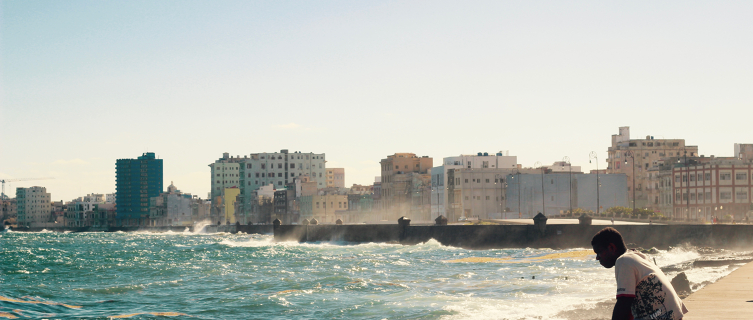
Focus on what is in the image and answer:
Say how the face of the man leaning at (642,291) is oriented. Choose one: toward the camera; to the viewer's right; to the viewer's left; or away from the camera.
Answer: to the viewer's left

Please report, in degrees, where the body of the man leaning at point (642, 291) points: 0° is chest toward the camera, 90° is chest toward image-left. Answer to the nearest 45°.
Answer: approximately 90°
